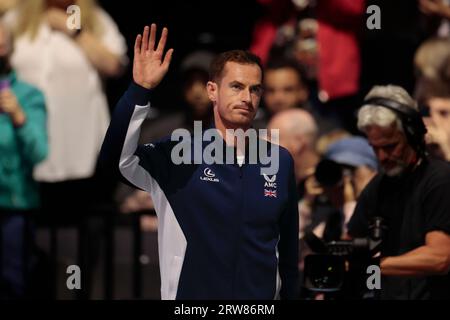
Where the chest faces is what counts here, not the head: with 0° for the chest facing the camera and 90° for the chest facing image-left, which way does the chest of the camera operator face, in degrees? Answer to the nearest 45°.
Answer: approximately 45°

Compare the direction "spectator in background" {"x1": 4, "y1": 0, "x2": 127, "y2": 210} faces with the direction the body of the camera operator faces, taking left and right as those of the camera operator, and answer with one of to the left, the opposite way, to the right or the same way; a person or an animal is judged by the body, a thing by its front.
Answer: to the left

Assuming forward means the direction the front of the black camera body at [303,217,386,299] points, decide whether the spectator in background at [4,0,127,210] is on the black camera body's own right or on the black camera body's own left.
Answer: on the black camera body's own right

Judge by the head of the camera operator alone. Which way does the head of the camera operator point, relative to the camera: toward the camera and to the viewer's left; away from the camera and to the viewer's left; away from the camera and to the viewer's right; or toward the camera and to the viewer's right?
toward the camera and to the viewer's left

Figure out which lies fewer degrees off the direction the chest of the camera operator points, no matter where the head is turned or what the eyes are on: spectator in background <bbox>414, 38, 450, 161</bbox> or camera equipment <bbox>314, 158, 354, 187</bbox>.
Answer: the camera equipment

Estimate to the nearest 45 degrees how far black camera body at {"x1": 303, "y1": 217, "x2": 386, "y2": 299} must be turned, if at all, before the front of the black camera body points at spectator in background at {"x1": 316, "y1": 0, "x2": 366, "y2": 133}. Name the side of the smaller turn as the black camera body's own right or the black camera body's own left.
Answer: approximately 135° to the black camera body's own right

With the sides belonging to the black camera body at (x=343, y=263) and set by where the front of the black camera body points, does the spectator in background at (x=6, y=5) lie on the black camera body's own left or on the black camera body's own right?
on the black camera body's own right
